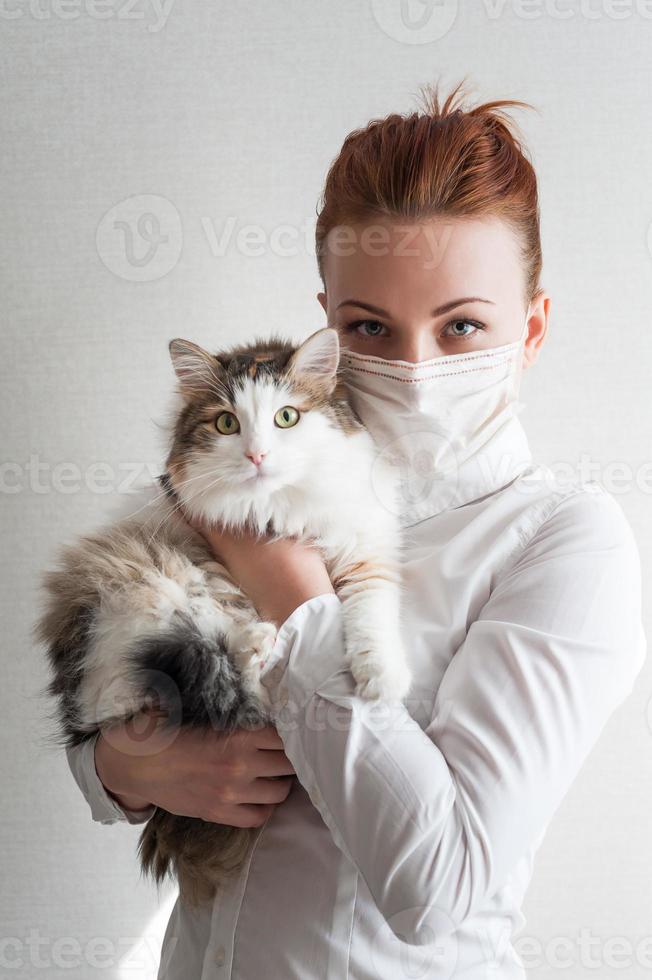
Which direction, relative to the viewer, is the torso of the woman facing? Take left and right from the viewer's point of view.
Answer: facing the viewer and to the left of the viewer

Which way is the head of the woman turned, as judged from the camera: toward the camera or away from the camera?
toward the camera

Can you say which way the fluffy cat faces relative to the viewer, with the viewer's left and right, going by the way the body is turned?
facing the viewer and to the right of the viewer
